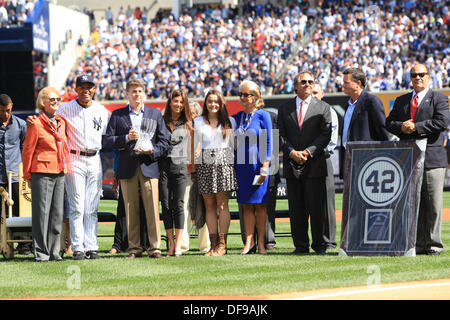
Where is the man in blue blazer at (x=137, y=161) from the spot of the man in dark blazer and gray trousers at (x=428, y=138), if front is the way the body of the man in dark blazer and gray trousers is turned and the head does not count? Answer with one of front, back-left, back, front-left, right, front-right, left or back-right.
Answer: front-right

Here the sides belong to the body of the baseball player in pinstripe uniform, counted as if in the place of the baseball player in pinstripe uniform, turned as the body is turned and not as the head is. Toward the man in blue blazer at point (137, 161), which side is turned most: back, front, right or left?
left

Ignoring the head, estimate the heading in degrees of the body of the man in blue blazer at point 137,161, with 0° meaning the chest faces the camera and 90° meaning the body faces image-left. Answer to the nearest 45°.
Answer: approximately 0°

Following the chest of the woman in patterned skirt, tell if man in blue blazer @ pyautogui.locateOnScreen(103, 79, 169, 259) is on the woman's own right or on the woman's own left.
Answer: on the woman's own right

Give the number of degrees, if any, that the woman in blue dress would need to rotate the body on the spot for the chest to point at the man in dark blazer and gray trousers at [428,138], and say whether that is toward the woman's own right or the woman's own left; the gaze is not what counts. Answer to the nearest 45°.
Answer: approximately 135° to the woman's own left

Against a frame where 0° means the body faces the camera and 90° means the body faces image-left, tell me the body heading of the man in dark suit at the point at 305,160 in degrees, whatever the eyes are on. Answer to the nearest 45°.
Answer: approximately 0°

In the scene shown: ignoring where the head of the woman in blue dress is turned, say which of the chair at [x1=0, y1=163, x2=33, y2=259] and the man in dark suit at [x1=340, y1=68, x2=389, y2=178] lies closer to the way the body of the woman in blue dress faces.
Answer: the chair

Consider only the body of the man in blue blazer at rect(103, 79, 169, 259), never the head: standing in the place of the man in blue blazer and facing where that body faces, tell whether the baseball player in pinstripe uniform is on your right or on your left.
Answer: on your right
